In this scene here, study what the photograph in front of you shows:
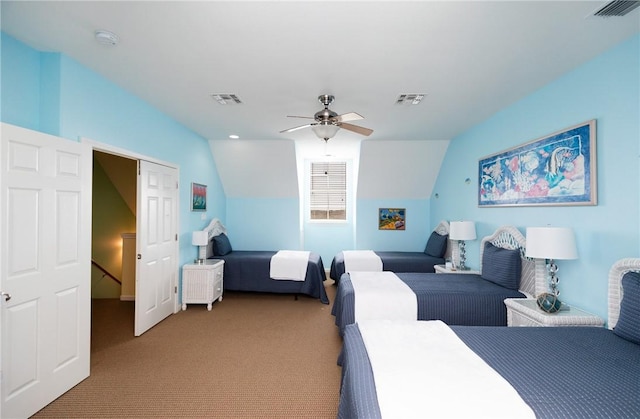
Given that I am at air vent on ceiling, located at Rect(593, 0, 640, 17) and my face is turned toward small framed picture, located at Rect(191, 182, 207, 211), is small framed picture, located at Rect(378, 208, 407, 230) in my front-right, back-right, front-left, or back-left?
front-right

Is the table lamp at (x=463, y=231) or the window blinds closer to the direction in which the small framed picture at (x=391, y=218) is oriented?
the table lamp

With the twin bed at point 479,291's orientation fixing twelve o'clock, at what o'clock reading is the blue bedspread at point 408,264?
The blue bedspread is roughly at 2 o'clock from the twin bed.

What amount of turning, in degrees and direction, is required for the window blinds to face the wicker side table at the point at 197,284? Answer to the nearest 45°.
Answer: approximately 45° to its right

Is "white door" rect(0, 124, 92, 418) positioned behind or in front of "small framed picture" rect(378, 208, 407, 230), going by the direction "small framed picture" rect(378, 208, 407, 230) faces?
in front

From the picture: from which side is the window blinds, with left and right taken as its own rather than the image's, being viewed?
front

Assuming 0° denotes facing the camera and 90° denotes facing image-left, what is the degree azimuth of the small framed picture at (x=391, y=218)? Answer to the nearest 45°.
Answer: approximately 0°

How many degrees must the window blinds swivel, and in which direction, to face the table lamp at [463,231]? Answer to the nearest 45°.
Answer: approximately 45° to its left

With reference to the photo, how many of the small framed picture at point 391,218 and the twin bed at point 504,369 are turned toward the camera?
1

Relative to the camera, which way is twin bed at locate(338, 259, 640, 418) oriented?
to the viewer's left

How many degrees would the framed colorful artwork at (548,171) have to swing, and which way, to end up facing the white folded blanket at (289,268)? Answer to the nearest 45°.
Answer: approximately 45° to its right

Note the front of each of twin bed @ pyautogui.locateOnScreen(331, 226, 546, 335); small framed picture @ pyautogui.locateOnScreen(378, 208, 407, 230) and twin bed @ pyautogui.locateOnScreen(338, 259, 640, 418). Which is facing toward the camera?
the small framed picture

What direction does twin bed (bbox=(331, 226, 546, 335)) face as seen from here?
to the viewer's left

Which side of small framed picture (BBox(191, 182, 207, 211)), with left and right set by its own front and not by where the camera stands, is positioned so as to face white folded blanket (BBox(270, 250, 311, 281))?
front

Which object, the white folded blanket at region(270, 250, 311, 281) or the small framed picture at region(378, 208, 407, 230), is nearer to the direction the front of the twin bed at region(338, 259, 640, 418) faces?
the white folded blanket

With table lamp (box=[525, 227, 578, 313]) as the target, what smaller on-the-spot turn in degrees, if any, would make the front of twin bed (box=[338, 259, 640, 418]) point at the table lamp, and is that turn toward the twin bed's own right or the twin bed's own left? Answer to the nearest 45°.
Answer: approximately 90° to the twin bed's own right

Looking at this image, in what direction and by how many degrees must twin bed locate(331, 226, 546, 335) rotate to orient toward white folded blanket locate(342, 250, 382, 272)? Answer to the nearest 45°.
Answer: approximately 45° to its right
